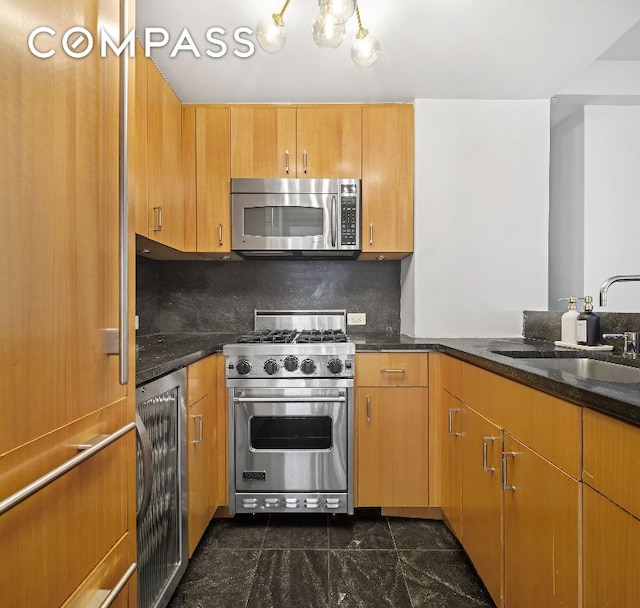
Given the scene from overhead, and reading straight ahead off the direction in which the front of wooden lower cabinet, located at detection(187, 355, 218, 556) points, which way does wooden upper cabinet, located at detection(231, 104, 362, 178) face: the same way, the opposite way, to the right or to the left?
to the right

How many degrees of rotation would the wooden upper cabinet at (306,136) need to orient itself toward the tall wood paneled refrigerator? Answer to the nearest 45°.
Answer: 0° — it already faces it

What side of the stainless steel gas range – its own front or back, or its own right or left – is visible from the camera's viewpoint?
front

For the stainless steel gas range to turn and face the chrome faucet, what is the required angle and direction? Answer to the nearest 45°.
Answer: approximately 45° to its left

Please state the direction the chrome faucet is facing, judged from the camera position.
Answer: facing to the left of the viewer

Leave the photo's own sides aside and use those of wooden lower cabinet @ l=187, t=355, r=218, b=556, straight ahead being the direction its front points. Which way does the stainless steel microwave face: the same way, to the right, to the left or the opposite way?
to the right

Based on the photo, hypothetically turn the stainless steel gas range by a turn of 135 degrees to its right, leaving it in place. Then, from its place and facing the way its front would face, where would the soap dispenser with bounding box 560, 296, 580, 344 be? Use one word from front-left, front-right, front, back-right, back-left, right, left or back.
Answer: back-right

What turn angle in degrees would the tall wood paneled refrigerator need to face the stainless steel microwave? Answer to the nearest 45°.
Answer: approximately 90° to its left

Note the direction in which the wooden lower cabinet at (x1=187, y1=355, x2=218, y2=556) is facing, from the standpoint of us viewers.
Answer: facing to the right of the viewer
